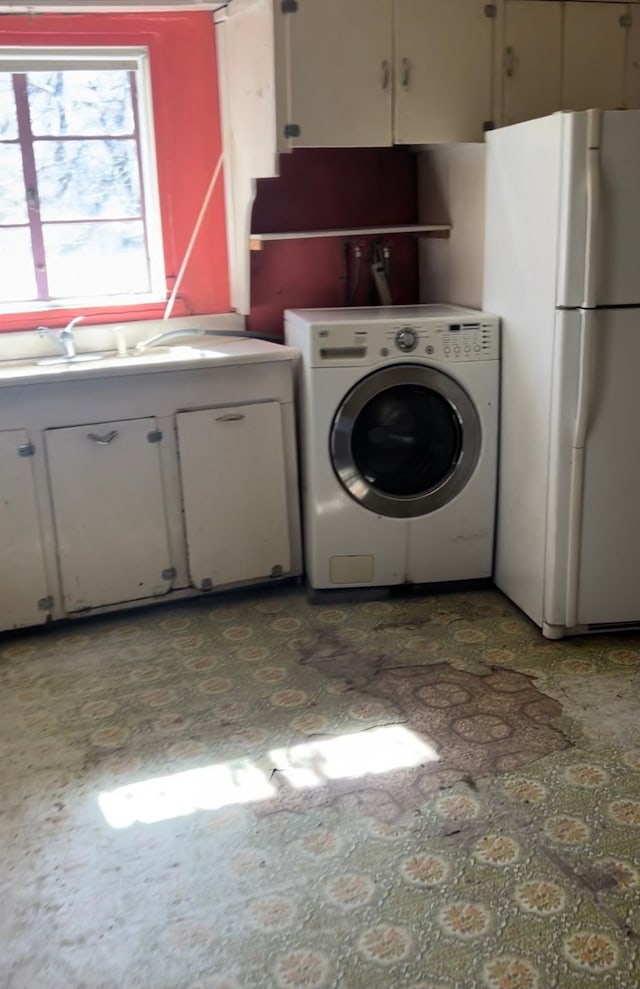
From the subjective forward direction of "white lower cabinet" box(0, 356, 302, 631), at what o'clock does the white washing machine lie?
The white washing machine is roughly at 9 o'clock from the white lower cabinet.

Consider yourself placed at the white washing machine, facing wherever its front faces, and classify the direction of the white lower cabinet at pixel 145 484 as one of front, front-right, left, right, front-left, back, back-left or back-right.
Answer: right

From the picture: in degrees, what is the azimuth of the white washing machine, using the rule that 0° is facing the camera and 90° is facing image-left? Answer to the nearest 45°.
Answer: approximately 0°

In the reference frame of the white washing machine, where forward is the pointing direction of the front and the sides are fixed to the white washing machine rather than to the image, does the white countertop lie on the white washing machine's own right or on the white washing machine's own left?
on the white washing machine's own right

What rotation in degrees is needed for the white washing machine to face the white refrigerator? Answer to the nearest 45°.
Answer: approximately 45° to its left

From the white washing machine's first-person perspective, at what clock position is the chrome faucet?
The chrome faucet is roughly at 3 o'clock from the white washing machine.

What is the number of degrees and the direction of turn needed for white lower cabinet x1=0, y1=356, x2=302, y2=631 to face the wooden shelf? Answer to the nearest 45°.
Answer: approximately 135° to its left

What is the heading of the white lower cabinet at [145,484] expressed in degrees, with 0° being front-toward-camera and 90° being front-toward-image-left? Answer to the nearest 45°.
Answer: approximately 0°

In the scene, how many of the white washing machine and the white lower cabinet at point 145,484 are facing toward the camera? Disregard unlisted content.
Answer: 2
